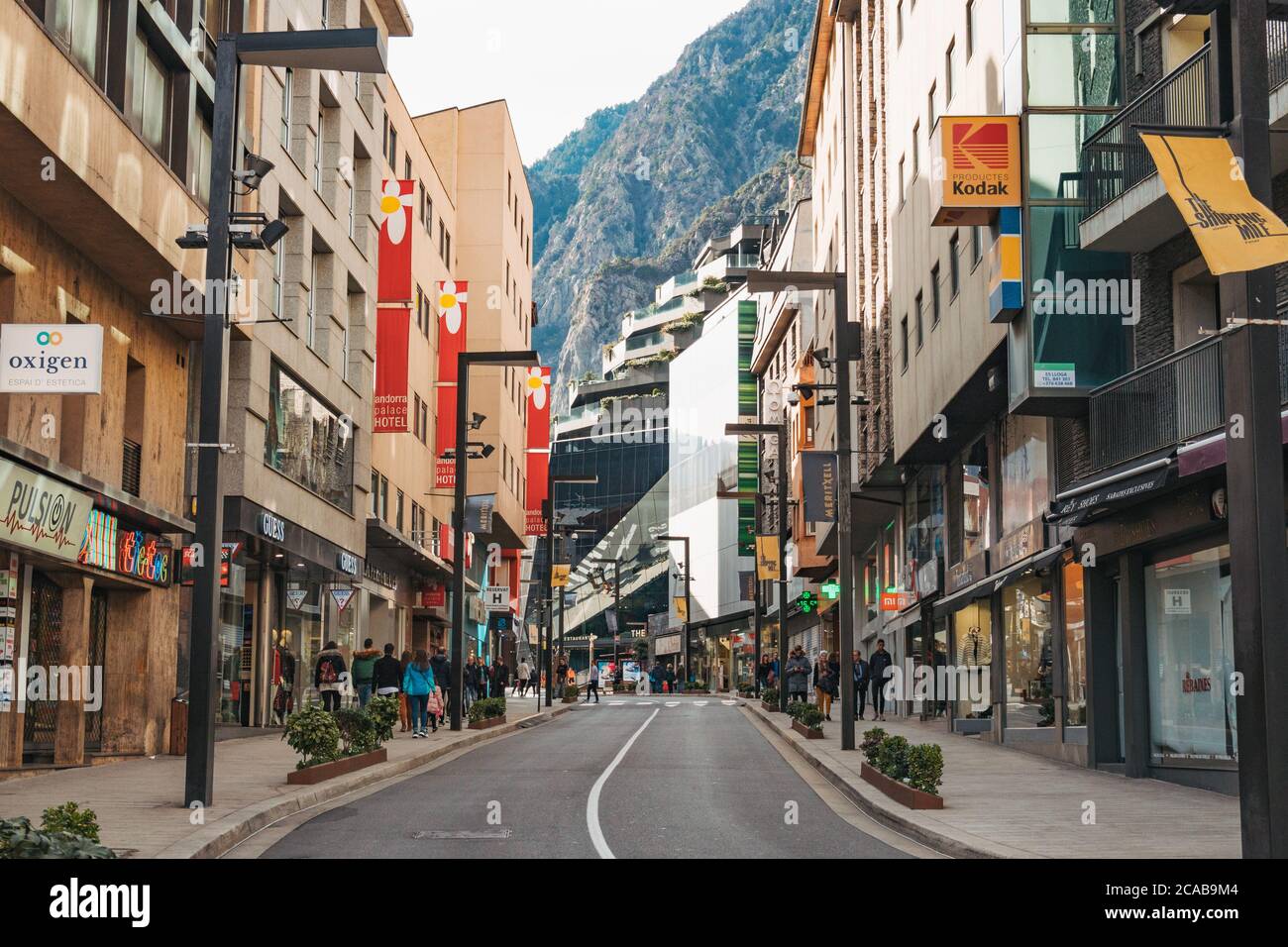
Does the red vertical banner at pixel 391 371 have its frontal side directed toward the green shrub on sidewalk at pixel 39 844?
yes

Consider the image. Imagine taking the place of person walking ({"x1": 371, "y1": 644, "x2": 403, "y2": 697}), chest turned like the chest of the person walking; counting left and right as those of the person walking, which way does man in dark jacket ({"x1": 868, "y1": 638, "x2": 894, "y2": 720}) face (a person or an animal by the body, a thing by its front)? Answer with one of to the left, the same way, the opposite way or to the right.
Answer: the opposite way

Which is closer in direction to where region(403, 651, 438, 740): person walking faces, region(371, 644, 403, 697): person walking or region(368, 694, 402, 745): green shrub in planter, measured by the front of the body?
the person walking

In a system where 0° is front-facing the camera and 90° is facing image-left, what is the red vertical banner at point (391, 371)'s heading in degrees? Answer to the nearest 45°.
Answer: approximately 0°

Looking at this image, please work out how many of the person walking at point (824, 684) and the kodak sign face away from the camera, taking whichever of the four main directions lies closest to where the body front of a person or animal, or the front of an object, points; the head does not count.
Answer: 0

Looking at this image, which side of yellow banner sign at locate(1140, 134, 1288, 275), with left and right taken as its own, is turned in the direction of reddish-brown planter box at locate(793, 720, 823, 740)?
back

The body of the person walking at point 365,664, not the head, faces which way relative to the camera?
away from the camera

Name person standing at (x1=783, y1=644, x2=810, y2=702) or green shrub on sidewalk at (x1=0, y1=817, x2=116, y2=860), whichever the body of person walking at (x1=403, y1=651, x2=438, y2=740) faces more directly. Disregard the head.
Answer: the person standing

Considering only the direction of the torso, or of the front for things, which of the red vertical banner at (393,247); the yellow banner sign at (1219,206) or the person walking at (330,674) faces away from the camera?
the person walking

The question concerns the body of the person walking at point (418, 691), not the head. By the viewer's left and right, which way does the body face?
facing away from the viewer

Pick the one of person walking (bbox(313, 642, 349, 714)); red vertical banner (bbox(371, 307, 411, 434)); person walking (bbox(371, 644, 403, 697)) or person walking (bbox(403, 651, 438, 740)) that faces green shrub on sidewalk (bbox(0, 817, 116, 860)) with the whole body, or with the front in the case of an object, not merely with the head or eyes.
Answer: the red vertical banner

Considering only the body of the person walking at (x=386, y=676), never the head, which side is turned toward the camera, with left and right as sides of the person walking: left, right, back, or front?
back

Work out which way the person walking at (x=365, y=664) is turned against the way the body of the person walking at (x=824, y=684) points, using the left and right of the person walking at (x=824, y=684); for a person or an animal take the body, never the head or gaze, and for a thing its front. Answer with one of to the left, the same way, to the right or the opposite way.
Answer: the opposite way
